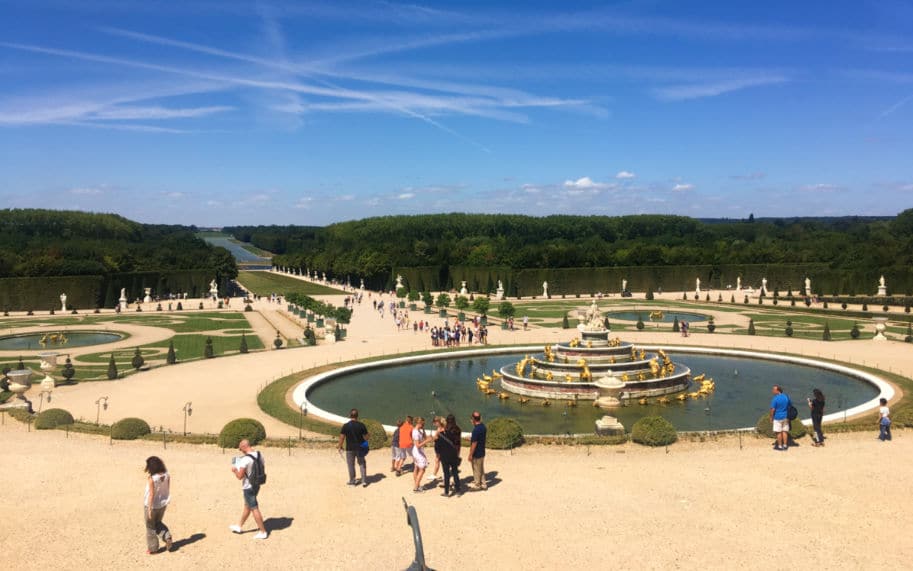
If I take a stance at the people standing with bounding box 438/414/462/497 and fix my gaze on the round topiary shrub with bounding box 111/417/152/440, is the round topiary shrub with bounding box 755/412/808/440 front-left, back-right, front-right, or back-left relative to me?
back-right

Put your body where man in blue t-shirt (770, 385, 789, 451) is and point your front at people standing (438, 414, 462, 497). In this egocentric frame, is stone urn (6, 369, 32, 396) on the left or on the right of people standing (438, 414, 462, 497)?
right

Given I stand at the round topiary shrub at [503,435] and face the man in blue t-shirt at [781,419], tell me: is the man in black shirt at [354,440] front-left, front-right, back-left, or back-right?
back-right

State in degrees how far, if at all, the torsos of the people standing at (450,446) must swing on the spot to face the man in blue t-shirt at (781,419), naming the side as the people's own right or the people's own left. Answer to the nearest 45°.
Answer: approximately 45° to the people's own right

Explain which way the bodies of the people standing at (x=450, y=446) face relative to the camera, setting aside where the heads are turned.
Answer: away from the camera
